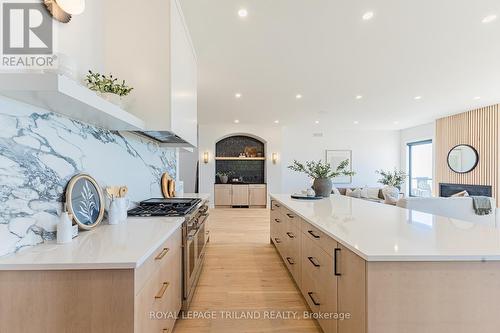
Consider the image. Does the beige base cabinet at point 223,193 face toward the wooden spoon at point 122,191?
yes

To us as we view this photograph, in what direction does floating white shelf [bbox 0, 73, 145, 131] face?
facing the viewer and to the right of the viewer

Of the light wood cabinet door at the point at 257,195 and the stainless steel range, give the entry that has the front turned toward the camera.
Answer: the light wood cabinet door

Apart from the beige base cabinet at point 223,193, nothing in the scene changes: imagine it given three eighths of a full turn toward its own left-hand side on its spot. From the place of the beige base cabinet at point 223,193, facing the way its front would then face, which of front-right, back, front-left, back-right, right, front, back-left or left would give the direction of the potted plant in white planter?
back-right

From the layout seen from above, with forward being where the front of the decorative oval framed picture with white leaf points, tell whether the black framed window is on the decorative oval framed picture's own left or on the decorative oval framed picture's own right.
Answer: on the decorative oval framed picture's own left

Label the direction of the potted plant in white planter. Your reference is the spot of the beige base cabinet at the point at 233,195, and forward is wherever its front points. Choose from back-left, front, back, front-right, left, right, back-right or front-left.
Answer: front

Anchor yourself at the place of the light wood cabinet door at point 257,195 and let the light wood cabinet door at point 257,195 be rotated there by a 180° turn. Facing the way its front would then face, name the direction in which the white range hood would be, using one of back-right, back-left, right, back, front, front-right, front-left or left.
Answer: back

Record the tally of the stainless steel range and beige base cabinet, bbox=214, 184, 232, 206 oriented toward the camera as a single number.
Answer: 1

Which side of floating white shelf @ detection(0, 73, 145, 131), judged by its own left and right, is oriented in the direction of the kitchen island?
front

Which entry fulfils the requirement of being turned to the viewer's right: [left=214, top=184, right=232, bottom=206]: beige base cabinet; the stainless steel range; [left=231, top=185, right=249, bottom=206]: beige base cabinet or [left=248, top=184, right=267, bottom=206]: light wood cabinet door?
the stainless steel range

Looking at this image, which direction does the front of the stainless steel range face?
to the viewer's right

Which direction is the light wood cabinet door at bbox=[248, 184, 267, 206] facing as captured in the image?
toward the camera

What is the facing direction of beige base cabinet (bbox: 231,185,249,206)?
toward the camera

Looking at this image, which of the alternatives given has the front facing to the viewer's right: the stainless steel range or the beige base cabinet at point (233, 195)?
the stainless steel range

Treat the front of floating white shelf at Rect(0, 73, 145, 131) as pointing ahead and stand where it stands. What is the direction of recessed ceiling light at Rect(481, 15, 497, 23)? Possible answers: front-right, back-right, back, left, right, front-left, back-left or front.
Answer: front-left
